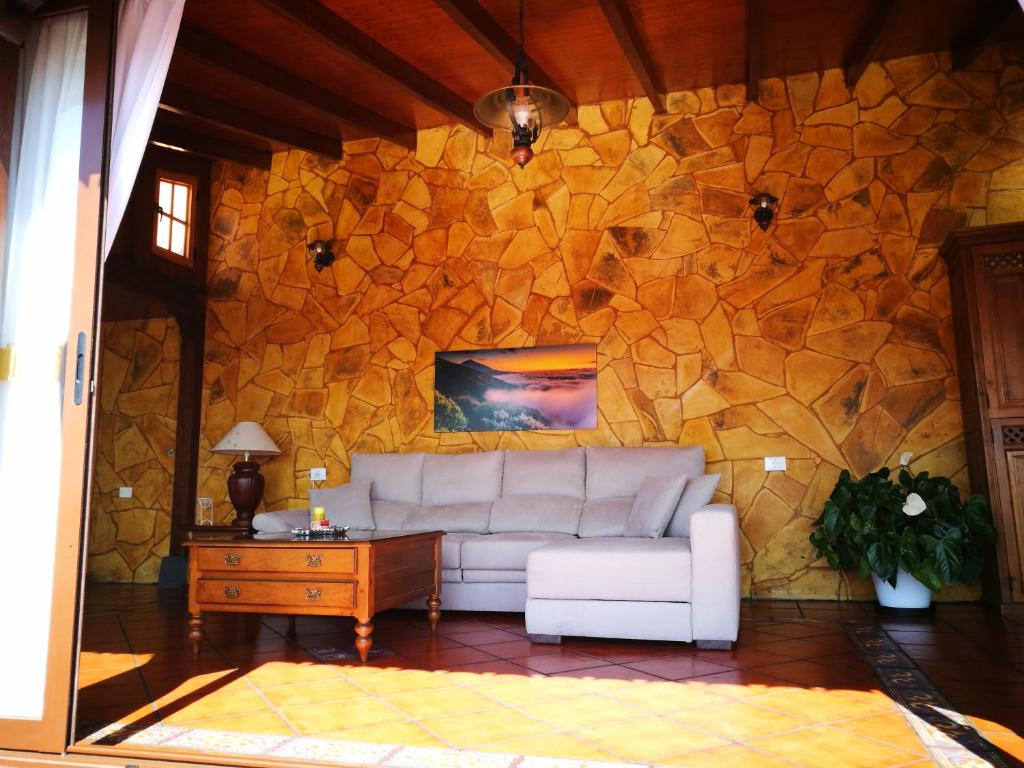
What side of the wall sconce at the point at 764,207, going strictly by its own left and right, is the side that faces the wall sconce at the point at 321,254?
right

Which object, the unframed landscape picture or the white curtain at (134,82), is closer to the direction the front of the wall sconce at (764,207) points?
the white curtain

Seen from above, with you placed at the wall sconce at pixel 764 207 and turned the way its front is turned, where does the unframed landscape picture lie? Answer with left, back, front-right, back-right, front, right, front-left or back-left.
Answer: right

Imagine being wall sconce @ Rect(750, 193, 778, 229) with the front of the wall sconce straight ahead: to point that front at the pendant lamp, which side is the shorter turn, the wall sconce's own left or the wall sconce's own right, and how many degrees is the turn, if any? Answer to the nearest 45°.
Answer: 0° — it already faces it

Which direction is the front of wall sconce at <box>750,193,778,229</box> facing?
toward the camera

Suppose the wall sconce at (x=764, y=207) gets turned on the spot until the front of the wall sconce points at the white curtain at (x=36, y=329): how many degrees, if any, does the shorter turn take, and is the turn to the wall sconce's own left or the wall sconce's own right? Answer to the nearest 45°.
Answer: approximately 45° to the wall sconce's own right

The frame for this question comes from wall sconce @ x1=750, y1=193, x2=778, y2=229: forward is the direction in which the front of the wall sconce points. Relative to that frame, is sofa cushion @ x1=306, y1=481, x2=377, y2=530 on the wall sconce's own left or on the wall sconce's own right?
on the wall sconce's own right

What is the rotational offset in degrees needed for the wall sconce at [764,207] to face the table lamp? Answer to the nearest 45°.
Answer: approximately 90° to its right

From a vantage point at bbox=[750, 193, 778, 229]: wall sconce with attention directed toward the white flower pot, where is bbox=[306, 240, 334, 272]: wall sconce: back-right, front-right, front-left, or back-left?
back-right

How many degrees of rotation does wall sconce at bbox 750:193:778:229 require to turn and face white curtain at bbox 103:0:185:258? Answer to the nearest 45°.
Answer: approximately 45° to its right
